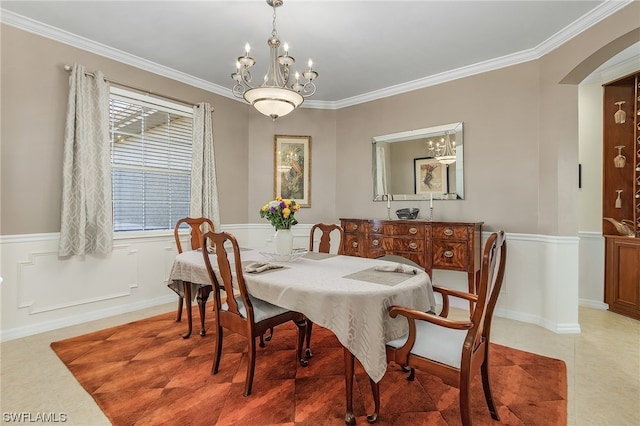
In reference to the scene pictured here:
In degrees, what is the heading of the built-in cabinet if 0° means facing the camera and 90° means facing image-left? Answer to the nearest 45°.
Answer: approximately 45°

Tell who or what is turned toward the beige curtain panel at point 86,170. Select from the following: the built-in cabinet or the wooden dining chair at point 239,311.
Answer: the built-in cabinet

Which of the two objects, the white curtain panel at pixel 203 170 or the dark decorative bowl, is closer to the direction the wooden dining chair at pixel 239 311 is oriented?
the dark decorative bowl

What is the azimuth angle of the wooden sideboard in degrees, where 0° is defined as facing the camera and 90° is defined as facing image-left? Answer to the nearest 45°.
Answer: approximately 45°

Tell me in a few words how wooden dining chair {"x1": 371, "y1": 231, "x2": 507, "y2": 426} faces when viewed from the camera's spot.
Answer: facing away from the viewer and to the left of the viewer

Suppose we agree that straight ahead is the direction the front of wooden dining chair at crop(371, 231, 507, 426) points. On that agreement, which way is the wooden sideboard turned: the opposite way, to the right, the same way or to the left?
to the left

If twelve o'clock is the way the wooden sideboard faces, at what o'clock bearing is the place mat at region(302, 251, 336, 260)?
The place mat is roughly at 12 o'clock from the wooden sideboard.

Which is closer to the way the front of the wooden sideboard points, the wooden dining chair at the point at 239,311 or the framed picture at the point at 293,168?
the wooden dining chair

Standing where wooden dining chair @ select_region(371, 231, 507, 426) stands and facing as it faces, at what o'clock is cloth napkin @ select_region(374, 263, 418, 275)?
The cloth napkin is roughly at 12 o'clock from the wooden dining chair.

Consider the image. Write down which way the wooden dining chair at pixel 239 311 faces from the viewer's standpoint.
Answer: facing away from the viewer and to the right of the viewer

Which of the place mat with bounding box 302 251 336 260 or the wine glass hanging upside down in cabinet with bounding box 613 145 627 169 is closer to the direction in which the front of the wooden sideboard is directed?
the place mat

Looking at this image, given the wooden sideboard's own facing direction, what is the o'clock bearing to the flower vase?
The flower vase is roughly at 12 o'clock from the wooden sideboard.
